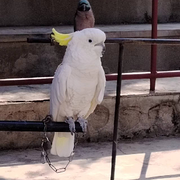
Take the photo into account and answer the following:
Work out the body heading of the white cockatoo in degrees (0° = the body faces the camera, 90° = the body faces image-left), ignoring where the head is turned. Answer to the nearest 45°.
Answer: approximately 315°
